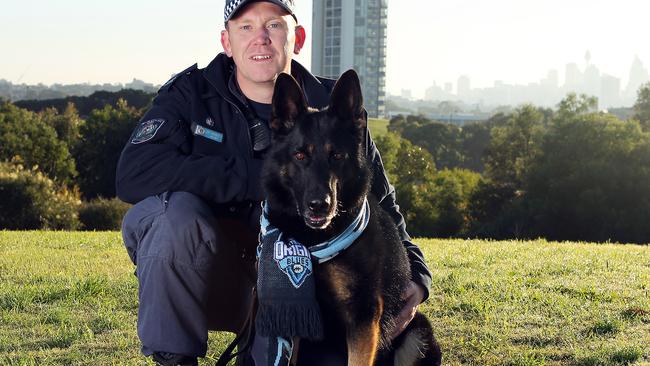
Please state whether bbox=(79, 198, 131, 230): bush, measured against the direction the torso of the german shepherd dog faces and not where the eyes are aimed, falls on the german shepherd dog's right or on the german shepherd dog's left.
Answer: on the german shepherd dog's right

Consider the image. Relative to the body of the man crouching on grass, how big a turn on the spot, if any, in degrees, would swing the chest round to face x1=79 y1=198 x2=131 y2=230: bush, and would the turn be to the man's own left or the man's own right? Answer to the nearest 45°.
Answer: approximately 180°

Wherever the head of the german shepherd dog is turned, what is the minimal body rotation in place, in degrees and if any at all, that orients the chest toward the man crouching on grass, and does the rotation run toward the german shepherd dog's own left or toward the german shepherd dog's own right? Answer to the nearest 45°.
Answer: approximately 90° to the german shepherd dog's own right

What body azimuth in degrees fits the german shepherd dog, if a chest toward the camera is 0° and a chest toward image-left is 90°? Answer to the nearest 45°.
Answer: approximately 45°

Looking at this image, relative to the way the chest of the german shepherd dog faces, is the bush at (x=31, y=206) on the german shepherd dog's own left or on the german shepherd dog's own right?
on the german shepherd dog's own right

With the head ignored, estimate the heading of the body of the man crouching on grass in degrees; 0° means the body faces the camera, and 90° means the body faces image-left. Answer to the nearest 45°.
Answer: approximately 0°

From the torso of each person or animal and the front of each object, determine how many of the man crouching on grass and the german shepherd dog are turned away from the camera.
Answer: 0

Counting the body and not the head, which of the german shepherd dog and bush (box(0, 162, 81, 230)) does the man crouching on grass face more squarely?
the german shepherd dog

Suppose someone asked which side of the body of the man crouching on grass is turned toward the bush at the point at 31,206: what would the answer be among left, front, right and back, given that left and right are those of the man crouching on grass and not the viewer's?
back

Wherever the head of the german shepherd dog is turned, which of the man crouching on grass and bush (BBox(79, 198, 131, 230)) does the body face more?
the man crouching on grass
